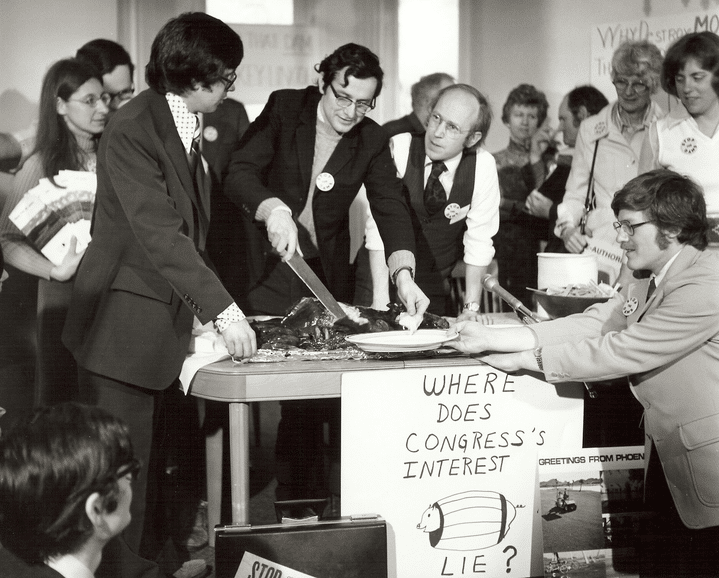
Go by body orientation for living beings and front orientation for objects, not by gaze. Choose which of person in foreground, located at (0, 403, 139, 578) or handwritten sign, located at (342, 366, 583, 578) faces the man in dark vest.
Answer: the person in foreground

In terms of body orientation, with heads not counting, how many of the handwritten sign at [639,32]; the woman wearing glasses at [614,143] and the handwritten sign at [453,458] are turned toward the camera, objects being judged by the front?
3

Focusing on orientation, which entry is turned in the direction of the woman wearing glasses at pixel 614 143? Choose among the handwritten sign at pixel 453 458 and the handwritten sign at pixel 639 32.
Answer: the handwritten sign at pixel 639 32

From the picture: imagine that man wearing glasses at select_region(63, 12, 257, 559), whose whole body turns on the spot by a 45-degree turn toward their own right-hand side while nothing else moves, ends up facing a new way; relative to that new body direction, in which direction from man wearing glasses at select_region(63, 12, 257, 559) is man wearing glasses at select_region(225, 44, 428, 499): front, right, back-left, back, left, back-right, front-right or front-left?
left

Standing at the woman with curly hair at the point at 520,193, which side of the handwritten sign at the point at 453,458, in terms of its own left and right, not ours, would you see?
back

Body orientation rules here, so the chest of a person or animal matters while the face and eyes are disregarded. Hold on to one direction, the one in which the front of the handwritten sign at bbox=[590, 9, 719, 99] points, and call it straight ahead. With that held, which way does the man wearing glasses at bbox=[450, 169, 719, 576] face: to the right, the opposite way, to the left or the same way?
to the right

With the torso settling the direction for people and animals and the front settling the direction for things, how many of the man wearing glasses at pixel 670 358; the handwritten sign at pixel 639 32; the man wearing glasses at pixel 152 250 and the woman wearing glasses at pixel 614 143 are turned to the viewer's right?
1

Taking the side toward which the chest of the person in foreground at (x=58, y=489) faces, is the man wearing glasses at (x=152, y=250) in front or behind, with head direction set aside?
in front

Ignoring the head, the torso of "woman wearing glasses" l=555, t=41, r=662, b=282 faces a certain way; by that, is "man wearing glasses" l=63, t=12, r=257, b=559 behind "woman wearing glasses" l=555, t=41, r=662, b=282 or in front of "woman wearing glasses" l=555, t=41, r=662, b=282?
in front

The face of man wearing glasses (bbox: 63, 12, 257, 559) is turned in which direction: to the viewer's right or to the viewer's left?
to the viewer's right

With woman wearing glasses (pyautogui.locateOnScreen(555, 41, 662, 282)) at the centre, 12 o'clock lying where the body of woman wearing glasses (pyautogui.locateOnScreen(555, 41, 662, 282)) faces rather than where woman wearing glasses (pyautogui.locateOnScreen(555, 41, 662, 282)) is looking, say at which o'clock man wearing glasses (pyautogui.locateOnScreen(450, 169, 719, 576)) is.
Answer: man wearing glasses (pyautogui.locateOnScreen(450, 169, 719, 576)) is roughly at 12 o'clock from woman wearing glasses (pyautogui.locateOnScreen(555, 41, 662, 282)).

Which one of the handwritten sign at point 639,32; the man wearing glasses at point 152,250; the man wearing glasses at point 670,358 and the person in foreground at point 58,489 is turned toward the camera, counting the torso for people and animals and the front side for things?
the handwritten sign

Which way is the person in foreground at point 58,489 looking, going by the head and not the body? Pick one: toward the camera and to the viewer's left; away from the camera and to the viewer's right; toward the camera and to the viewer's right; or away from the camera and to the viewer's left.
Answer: away from the camera and to the viewer's right

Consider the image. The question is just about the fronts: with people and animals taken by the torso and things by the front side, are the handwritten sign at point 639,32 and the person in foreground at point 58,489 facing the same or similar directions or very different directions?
very different directions
